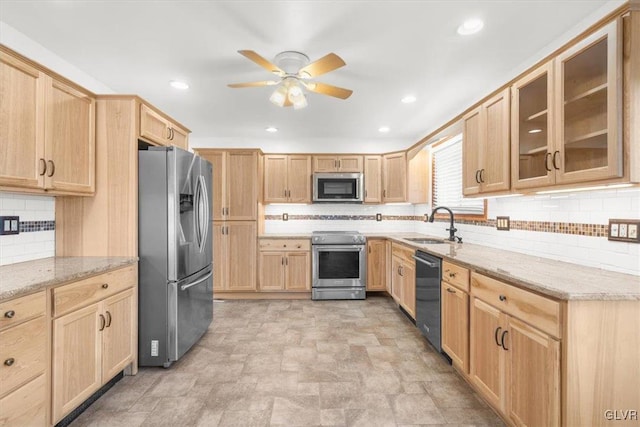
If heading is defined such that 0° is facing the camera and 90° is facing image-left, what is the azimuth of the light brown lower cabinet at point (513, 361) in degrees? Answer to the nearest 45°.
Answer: approximately 45°

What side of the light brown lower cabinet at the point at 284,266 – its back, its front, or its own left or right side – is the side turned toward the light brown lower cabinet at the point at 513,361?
front

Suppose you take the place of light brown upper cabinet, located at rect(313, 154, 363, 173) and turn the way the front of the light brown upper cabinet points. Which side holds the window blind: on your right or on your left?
on your left

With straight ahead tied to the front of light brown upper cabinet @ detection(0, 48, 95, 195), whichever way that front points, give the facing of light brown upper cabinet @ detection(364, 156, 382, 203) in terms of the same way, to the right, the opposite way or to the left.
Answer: to the right

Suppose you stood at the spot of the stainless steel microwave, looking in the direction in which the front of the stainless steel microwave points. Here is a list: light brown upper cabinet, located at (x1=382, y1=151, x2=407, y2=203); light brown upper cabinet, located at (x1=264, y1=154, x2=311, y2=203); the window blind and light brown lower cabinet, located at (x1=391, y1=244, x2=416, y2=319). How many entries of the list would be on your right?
1

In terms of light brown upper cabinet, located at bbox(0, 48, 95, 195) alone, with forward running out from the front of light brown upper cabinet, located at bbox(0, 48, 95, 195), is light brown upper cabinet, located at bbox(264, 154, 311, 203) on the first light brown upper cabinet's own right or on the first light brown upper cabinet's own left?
on the first light brown upper cabinet's own left

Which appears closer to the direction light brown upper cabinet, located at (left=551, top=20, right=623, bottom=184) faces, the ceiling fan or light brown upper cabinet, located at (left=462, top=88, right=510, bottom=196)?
the ceiling fan

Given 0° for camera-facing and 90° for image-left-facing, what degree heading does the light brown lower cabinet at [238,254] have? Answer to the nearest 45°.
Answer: approximately 0°

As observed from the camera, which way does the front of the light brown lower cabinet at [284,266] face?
facing the viewer

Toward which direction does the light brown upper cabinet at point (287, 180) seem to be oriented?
toward the camera

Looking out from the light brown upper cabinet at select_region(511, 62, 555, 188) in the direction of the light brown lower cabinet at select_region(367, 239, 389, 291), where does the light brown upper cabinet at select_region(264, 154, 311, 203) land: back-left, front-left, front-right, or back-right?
front-left

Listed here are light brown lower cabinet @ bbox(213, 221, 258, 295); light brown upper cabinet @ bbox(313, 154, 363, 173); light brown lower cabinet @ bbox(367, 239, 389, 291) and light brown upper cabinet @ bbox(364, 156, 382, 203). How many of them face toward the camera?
4

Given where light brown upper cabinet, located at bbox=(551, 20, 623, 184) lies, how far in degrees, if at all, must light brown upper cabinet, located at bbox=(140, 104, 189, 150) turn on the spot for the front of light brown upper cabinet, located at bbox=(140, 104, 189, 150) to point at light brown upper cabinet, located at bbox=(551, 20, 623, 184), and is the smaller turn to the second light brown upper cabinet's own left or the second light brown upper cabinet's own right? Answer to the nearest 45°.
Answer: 0° — it already faces it

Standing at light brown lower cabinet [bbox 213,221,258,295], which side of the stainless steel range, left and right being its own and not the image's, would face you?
right
